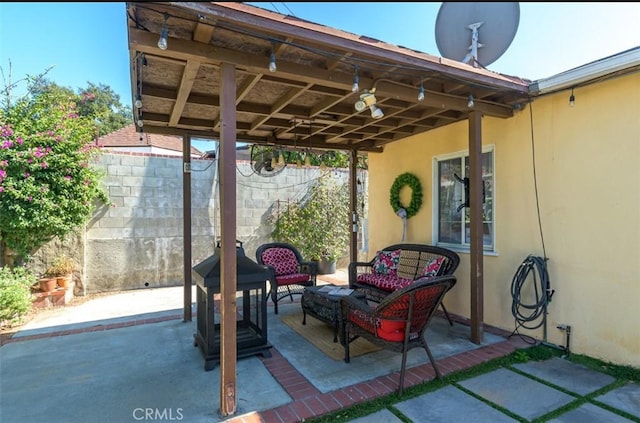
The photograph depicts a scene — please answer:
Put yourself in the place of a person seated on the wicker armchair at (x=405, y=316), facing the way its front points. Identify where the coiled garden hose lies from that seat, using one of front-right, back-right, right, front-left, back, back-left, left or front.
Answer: right

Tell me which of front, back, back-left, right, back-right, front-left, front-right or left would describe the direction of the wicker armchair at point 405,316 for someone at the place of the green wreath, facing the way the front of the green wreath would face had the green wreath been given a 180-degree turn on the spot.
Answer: back-right

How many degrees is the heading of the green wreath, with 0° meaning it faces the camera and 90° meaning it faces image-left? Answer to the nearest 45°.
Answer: approximately 45°

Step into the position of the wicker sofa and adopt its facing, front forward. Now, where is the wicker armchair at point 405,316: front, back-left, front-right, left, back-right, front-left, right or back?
front-left

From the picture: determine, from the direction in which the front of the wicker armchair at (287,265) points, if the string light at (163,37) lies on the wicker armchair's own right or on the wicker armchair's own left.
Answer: on the wicker armchair's own right

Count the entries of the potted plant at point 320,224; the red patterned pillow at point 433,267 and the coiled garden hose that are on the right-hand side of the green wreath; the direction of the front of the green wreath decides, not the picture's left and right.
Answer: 1

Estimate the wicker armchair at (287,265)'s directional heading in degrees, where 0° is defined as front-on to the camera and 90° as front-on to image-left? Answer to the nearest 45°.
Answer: approximately 315°
